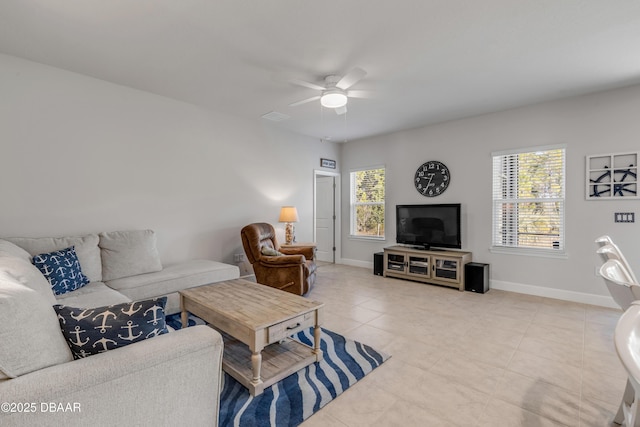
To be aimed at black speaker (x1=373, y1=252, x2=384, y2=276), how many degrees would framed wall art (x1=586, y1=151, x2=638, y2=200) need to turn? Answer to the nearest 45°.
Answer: approximately 90° to its right

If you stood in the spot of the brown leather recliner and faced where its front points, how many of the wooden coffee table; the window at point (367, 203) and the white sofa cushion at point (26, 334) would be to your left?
1

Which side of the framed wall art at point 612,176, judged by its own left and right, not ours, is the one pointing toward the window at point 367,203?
right

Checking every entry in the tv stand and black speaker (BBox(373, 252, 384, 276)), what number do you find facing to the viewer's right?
0

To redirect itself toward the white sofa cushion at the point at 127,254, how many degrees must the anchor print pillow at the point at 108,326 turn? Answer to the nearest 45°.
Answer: approximately 135° to its left

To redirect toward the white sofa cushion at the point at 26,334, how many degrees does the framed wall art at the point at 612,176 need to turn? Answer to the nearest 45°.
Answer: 0° — it already faces it

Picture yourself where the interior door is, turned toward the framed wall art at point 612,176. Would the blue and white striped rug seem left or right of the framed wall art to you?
right

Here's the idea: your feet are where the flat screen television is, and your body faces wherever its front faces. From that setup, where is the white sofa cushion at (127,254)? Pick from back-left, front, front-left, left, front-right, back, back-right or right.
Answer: front

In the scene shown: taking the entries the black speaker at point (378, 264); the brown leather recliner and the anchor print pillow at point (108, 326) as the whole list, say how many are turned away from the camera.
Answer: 0

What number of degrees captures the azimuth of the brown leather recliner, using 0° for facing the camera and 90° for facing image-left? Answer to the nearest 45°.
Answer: approximately 315°

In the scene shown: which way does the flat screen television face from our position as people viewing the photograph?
facing the viewer and to the left of the viewer

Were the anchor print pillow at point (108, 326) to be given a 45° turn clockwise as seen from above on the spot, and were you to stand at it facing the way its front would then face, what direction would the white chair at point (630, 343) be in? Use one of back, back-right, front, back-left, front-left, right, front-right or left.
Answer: front-left

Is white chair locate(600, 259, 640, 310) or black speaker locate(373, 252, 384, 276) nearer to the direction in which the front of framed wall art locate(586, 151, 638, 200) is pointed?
the white chair

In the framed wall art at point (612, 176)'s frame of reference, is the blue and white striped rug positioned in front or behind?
in front

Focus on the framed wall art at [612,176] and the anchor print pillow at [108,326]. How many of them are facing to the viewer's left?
0

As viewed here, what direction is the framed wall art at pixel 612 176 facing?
toward the camera
